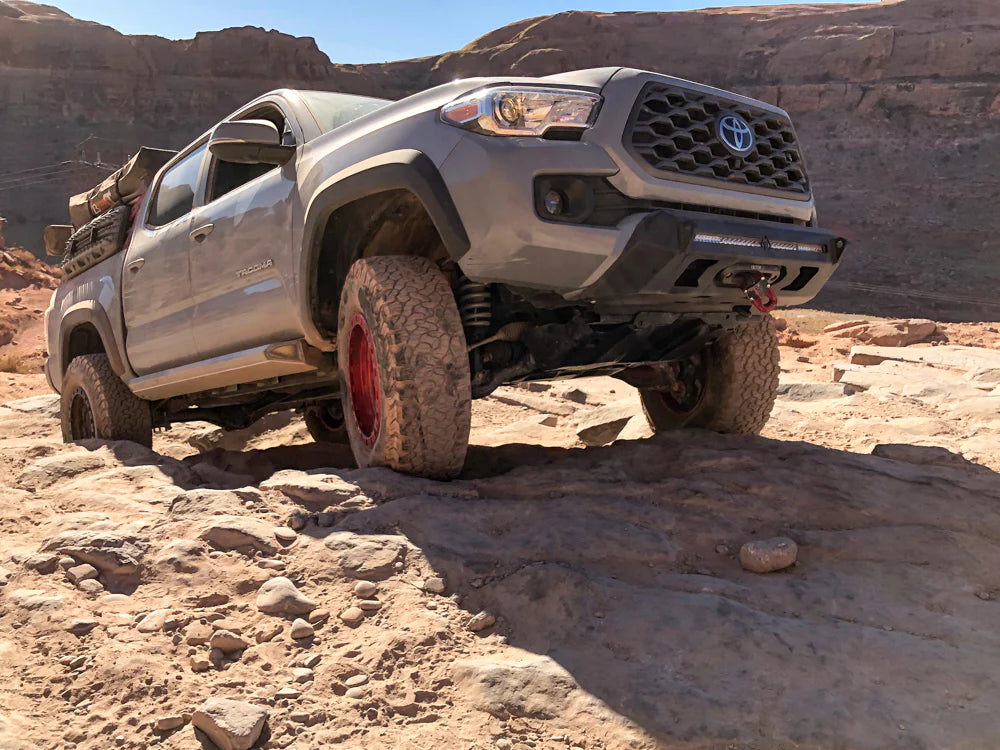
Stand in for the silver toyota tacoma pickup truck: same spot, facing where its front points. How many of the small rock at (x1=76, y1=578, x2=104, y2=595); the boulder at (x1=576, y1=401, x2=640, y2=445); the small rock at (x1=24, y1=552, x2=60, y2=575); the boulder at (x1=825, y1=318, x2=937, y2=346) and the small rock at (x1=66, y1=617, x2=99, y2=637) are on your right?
3

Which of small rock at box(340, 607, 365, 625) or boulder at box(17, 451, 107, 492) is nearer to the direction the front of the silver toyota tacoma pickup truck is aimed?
the small rock

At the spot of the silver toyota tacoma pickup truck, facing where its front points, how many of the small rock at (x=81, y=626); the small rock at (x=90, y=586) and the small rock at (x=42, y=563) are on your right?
3

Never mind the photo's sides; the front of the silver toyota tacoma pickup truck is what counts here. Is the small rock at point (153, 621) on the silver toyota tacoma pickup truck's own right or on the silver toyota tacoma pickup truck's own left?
on the silver toyota tacoma pickup truck's own right

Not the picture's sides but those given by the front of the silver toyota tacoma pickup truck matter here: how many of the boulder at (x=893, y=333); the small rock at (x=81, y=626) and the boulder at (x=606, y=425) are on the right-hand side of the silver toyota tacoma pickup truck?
1

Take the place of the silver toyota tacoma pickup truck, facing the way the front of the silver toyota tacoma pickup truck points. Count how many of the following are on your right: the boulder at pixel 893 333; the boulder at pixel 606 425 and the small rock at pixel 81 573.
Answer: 1

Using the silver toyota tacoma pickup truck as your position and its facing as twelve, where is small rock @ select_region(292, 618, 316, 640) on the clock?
The small rock is roughly at 2 o'clock from the silver toyota tacoma pickup truck.
